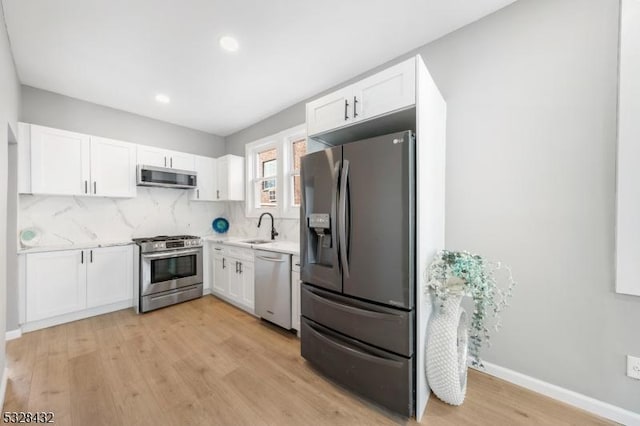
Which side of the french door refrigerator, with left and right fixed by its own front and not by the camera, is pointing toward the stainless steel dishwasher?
right

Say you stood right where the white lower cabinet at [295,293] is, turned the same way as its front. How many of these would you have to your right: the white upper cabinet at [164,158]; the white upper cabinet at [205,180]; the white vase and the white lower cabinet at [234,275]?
3

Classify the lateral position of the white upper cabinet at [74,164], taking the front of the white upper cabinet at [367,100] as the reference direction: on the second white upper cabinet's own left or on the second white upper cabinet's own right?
on the second white upper cabinet's own right

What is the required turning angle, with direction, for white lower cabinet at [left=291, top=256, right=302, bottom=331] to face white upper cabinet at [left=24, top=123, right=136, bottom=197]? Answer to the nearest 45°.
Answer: approximately 45° to its right

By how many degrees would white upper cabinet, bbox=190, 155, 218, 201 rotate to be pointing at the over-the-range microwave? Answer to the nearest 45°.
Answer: approximately 90° to its right

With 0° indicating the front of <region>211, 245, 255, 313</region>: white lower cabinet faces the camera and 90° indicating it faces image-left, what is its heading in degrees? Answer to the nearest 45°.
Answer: approximately 45°

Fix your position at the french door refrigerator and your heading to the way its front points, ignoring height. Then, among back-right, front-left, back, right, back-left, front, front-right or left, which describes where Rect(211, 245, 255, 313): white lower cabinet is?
right

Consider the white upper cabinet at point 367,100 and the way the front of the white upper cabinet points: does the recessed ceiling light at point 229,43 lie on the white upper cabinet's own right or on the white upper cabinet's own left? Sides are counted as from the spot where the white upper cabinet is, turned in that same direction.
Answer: on the white upper cabinet's own right
